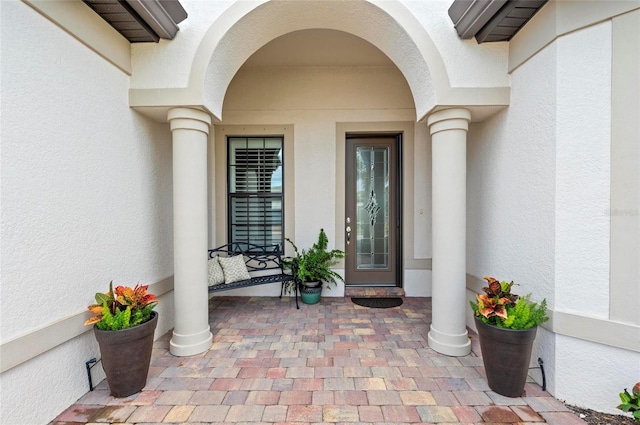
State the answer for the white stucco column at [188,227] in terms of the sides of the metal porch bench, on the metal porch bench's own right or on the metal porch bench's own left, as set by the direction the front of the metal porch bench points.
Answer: on the metal porch bench's own right

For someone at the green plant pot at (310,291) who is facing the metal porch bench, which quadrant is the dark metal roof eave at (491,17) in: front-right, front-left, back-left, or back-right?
back-left

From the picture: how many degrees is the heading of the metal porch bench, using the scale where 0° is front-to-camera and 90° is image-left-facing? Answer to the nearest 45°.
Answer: approximately 315°

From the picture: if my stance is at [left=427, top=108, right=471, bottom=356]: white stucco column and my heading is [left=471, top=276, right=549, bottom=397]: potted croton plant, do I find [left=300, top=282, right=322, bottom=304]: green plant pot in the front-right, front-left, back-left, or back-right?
back-right

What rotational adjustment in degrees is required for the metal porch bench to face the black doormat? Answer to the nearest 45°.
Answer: approximately 45° to its left

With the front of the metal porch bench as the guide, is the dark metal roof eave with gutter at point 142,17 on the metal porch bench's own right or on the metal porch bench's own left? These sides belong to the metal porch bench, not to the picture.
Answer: on the metal porch bench's own right
